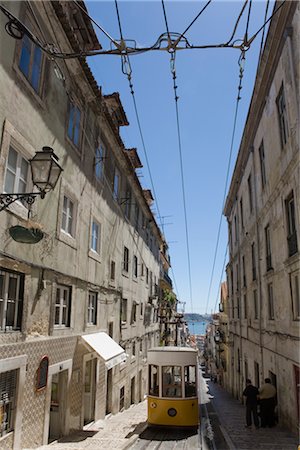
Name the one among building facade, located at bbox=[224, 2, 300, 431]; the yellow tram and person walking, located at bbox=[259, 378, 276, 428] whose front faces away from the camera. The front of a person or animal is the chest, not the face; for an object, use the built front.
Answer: the person walking

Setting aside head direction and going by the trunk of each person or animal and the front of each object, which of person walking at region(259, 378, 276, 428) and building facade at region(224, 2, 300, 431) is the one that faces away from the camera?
the person walking

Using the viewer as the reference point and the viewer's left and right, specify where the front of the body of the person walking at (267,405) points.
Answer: facing away from the viewer

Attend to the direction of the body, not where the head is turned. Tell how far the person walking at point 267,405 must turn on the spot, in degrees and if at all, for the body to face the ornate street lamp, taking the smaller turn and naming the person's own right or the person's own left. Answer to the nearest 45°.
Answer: approximately 180°

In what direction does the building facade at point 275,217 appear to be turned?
to the viewer's left
